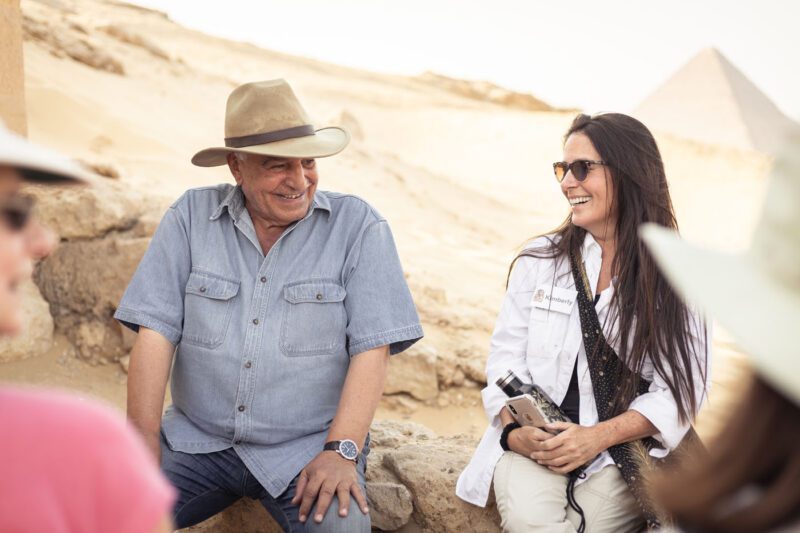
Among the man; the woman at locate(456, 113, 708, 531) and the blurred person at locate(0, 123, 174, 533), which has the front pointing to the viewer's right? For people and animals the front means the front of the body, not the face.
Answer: the blurred person

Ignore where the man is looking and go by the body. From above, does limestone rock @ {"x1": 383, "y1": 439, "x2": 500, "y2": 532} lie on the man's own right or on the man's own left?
on the man's own left

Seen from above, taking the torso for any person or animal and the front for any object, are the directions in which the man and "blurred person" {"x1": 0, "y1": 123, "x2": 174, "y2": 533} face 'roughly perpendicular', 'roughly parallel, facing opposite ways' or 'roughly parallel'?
roughly perpendicular

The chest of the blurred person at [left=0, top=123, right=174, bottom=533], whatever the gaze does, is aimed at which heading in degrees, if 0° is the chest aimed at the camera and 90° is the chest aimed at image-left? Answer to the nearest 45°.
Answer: approximately 270°

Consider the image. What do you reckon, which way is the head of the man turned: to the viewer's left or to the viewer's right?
to the viewer's right

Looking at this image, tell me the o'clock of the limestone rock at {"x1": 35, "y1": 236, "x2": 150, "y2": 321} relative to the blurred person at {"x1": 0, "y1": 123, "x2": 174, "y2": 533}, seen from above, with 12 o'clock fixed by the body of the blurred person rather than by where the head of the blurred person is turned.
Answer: The limestone rock is roughly at 9 o'clock from the blurred person.

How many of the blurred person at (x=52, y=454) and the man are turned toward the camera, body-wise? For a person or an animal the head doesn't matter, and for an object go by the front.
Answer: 1
